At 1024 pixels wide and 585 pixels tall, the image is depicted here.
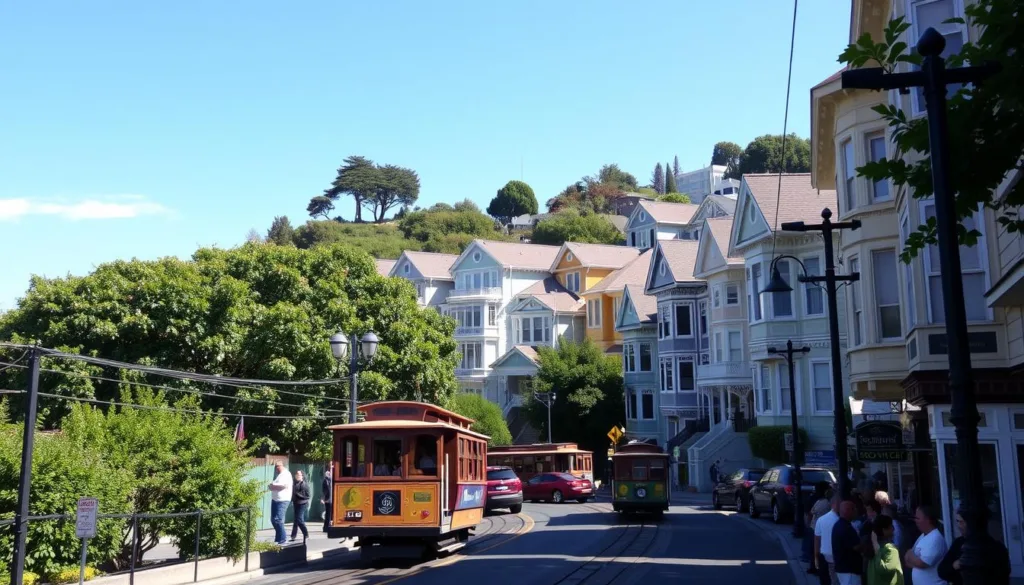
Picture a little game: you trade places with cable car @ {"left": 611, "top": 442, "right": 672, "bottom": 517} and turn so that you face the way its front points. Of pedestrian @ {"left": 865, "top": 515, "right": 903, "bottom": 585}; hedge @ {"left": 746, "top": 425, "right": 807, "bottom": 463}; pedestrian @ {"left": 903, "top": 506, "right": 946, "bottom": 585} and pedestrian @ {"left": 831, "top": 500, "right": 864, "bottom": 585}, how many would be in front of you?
3

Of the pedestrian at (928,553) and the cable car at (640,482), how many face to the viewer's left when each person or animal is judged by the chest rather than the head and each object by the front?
1

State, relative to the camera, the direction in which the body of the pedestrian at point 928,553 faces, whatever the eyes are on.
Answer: to the viewer's left

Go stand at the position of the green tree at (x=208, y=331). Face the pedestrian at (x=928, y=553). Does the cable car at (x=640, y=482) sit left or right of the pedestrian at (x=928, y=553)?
left

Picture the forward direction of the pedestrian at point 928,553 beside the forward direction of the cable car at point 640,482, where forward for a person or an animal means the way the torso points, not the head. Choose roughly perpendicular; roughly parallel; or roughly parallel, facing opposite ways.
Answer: roughly perpendicular

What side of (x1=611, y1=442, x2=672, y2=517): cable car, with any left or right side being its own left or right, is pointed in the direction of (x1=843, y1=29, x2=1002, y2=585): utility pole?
front

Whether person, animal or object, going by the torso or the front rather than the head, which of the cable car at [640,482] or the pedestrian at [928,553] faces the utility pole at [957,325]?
the cable car
